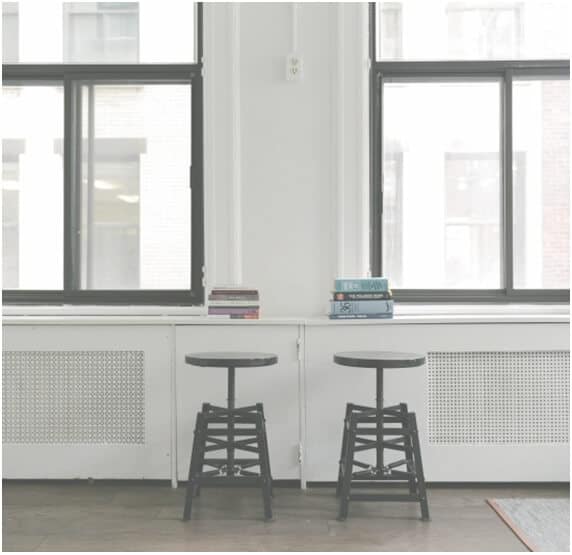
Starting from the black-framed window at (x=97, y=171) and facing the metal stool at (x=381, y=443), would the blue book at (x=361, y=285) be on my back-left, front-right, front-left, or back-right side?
front-left

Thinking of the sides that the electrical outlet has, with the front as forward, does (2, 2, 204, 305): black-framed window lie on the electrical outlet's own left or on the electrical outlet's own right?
on the electrical outlet's own right

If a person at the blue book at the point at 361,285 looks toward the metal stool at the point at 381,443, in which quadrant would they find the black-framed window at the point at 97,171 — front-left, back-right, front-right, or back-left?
back-right

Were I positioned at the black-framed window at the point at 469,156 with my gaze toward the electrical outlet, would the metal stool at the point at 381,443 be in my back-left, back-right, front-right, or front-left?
front-left

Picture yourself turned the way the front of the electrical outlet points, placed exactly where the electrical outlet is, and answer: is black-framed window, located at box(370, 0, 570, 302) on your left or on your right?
on your left

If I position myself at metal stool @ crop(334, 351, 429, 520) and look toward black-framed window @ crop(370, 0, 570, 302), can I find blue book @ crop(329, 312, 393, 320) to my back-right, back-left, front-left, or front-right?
front-left

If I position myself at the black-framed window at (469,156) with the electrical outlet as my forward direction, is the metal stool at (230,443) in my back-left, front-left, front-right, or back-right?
front-left

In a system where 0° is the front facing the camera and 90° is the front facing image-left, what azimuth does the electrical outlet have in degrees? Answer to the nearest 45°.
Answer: approximately 0°
